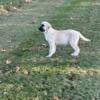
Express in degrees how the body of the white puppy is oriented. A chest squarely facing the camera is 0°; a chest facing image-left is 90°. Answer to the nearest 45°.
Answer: approximately 90°
